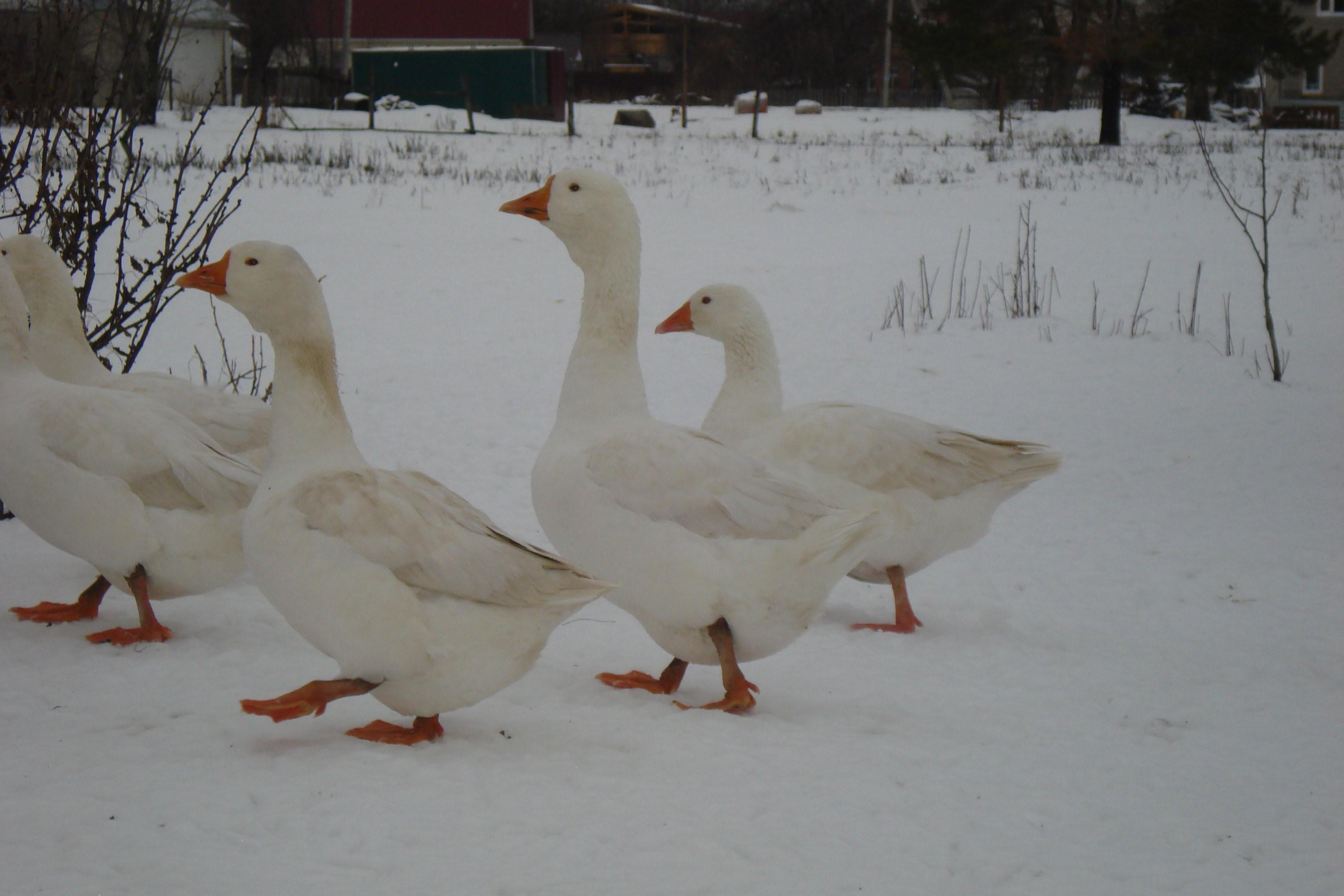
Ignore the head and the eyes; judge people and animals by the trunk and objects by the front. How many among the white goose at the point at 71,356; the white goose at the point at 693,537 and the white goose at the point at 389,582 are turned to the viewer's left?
3

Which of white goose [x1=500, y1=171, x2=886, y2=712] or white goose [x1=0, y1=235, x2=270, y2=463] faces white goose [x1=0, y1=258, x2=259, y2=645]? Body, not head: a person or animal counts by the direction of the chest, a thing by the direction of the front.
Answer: white goose [x1=500, y1=171, x2=886, y2=712]

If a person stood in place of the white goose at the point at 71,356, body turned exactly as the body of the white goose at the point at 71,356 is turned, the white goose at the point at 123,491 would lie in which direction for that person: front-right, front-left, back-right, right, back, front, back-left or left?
left

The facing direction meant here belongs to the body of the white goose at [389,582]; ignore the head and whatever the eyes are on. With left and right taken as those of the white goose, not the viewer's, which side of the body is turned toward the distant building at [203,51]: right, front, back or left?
right

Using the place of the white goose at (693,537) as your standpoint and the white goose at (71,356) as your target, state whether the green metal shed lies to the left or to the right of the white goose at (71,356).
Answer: right

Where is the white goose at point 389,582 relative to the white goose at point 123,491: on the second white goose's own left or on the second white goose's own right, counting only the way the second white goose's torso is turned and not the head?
on the second white goose's own left

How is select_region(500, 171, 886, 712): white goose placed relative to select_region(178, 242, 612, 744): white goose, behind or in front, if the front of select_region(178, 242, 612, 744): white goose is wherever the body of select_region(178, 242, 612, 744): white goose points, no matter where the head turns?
behind

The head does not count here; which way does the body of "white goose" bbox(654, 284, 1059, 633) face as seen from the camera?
to the viewer's left

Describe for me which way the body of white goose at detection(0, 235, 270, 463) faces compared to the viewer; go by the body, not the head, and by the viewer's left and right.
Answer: facing to the left of the viewer

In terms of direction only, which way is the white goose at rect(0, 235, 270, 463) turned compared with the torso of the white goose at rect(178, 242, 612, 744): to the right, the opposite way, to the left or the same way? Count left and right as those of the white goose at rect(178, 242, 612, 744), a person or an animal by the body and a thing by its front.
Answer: the same way

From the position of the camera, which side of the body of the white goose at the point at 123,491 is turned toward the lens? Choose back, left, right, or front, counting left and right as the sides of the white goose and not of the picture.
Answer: left

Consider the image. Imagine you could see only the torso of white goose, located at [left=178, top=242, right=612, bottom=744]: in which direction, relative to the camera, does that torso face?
to the viewer's left

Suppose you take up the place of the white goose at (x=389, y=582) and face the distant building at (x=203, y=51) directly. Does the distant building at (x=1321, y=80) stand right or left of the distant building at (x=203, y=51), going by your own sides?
right

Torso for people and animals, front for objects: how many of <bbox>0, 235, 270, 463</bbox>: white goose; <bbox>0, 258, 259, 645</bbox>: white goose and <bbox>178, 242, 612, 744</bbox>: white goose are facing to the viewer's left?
3

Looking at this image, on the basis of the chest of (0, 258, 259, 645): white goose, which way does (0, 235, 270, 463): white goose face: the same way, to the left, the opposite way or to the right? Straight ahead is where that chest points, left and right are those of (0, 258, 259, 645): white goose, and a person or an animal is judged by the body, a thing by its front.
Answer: the same way

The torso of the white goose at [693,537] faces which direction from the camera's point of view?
to the viewer's left
